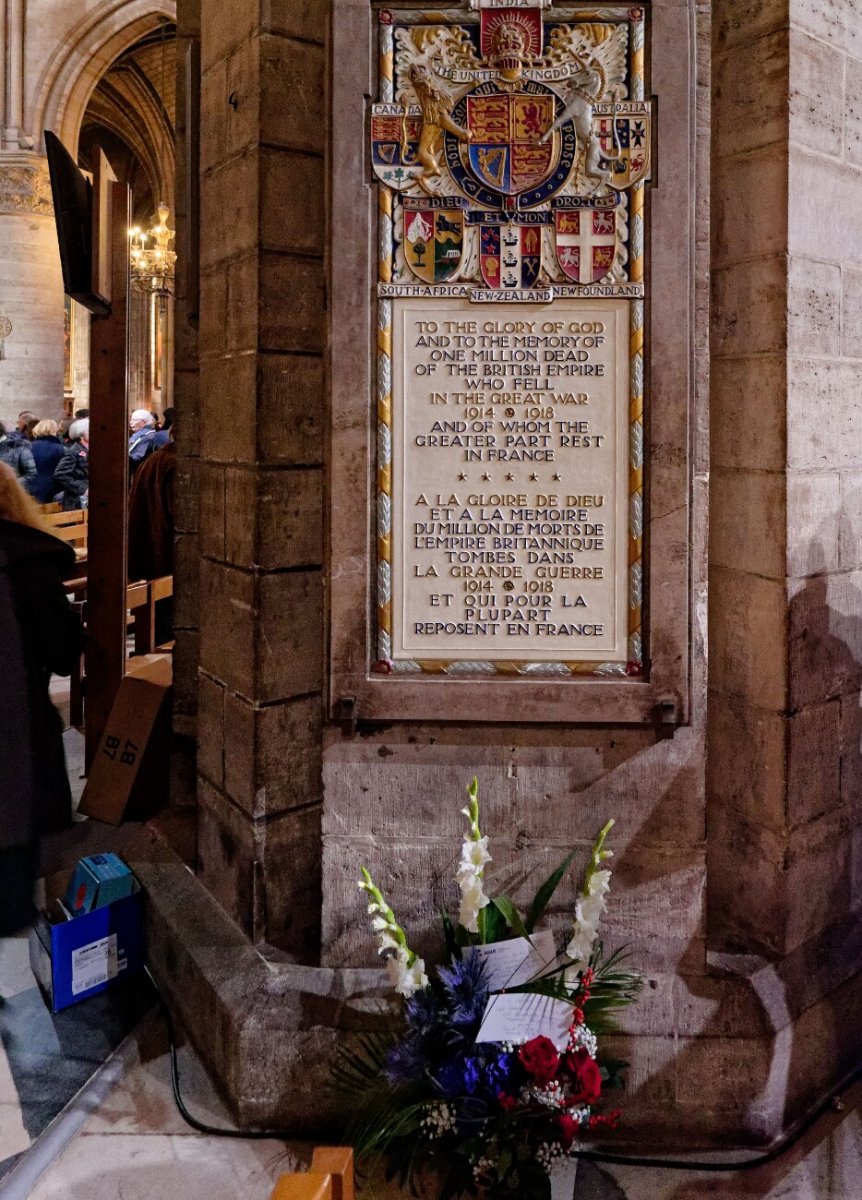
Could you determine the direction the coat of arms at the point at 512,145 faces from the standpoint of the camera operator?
facing the viewer

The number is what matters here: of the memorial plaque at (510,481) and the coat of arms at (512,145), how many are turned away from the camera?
0

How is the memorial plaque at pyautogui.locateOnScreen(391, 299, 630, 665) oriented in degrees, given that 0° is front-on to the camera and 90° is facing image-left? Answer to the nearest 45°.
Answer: approximately 0°
